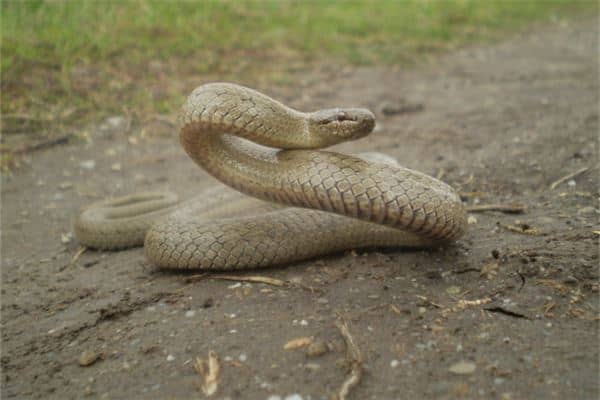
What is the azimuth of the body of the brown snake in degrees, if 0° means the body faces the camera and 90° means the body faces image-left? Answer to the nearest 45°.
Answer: approximately 270°

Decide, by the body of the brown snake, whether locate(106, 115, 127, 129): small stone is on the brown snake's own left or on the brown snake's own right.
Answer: on the brown snake's own left

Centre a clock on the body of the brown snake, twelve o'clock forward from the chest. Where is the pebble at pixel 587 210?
The pebble is roughly at 12 o'clock from the brown snake.

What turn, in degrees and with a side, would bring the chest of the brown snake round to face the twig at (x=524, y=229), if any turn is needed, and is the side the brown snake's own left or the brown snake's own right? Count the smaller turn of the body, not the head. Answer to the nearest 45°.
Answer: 0° — it already faces it

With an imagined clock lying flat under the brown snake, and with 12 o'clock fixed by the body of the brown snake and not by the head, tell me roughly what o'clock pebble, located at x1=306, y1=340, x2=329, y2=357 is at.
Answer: The pebble is roughly at 3 o'clock from the brown snake.

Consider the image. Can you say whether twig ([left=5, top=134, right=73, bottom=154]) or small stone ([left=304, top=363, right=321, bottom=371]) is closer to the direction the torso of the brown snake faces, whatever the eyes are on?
the small stone

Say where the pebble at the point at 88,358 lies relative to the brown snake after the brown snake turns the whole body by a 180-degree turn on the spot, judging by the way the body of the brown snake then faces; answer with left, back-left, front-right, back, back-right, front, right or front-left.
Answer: front-left

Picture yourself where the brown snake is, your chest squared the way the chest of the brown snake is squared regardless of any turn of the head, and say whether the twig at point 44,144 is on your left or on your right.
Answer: on your left

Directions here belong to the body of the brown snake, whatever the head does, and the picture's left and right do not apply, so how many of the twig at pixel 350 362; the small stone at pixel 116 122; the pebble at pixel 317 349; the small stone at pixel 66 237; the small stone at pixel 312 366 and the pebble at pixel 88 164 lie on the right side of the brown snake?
3
